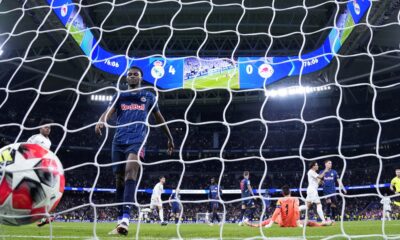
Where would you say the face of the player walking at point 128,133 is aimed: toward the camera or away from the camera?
toward the camera

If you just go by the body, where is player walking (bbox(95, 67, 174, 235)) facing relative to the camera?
toward the camera

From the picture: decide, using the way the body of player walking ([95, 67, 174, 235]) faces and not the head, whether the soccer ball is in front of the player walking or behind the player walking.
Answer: in front
